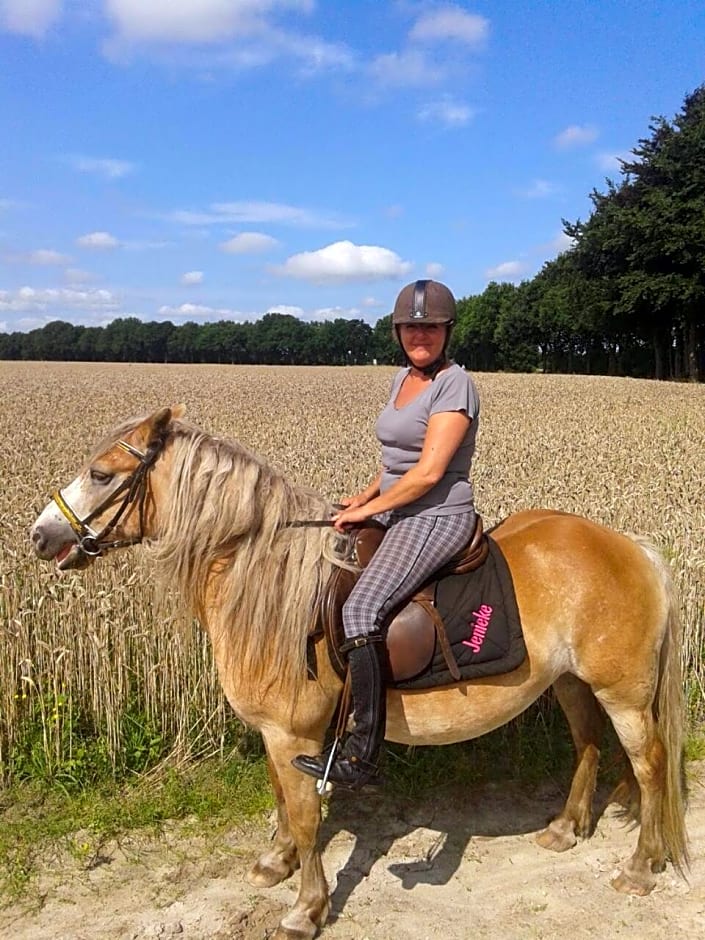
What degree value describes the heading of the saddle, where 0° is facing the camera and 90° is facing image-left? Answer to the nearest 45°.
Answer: approximately 90°

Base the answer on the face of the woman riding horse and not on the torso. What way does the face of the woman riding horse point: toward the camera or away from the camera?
toward the camera
